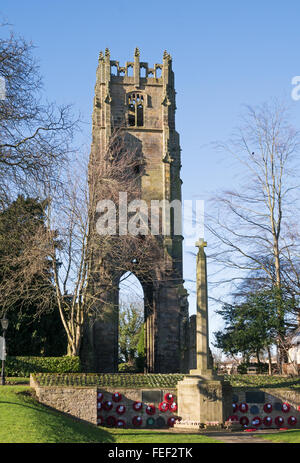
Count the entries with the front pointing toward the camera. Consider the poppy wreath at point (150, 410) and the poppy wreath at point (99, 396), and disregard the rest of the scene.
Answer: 2

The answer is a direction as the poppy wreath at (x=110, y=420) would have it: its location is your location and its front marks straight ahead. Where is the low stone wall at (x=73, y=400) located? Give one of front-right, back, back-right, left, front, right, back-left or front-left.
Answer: front-right

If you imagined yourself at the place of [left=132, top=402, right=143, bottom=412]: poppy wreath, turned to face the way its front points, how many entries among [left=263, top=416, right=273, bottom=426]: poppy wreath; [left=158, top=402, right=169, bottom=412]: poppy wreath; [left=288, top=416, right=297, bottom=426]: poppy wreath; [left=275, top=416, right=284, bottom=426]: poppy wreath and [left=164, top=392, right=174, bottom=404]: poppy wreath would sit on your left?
5

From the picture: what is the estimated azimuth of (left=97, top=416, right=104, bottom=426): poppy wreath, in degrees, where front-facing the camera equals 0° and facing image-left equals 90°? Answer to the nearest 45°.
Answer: approximately 0°

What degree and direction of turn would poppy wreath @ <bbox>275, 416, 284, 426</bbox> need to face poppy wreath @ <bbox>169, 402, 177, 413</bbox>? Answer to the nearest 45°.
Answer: approximately 45° to its right

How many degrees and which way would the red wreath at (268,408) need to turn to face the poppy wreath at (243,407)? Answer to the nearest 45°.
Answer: approximately 45° to its right
